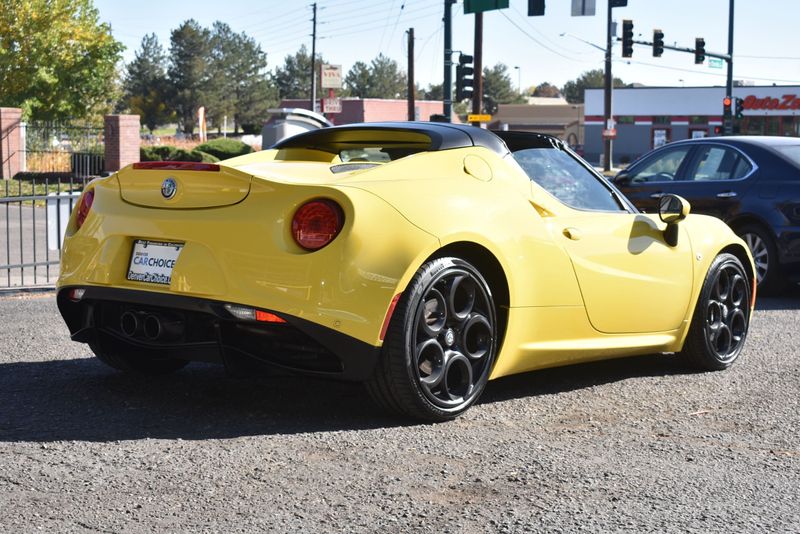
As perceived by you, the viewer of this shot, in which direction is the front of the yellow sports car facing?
facing away from the viewer and to the right of the viewer

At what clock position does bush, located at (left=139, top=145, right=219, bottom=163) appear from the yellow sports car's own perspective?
The bush is roughly at 10 o'clock from the yellow sports car.

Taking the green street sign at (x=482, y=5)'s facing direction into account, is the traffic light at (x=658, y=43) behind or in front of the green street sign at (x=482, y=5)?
behind

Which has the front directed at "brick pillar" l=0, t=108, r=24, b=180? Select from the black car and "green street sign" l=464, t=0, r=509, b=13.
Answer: the black car

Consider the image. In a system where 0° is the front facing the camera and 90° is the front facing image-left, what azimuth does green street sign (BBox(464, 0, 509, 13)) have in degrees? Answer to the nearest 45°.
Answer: approximately 0°

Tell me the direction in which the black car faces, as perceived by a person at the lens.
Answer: facing away from the viewer and to the left of the viewer

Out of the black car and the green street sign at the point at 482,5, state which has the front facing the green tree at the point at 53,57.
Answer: the black car

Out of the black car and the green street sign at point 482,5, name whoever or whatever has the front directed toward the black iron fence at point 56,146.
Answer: the black car

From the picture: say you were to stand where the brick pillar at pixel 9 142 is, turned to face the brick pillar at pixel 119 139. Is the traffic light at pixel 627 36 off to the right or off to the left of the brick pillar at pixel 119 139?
left

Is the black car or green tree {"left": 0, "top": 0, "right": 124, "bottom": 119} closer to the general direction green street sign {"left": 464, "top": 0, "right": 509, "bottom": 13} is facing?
the black car

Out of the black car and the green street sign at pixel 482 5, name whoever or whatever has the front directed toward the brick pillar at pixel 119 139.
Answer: the black car
